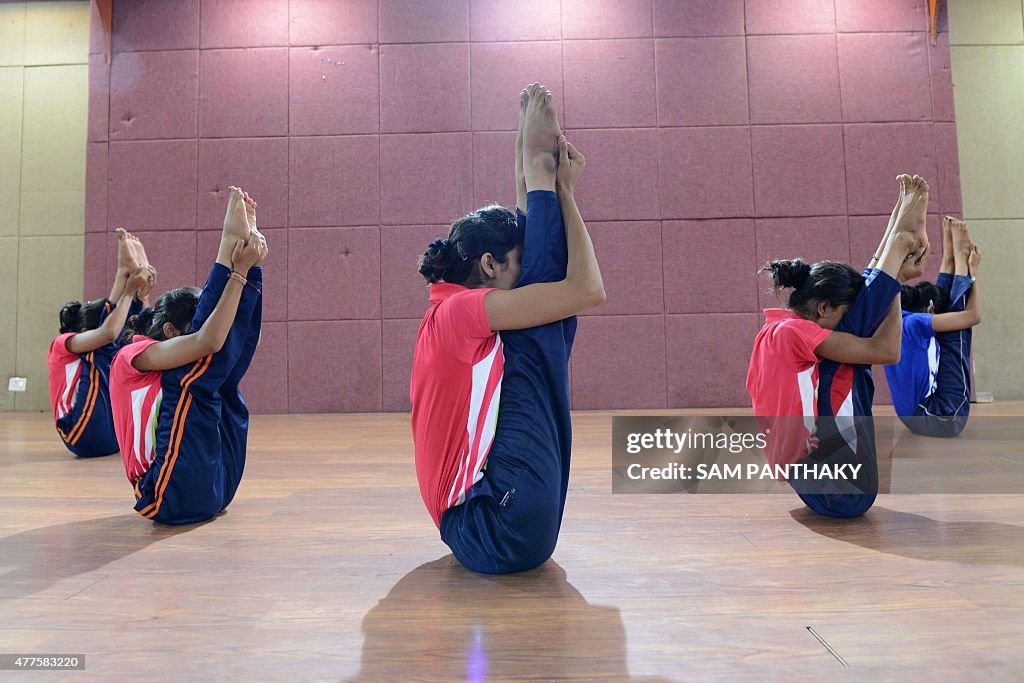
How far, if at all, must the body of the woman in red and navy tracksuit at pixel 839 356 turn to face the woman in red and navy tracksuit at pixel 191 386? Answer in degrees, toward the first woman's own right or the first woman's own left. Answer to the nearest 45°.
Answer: approximately 135° to the first woman's own right

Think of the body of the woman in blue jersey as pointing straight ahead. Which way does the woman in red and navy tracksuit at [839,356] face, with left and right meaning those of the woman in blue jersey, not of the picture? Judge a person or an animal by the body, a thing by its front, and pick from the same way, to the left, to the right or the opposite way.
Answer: the same way

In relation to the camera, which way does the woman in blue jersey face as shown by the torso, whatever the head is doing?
to the viewer's right

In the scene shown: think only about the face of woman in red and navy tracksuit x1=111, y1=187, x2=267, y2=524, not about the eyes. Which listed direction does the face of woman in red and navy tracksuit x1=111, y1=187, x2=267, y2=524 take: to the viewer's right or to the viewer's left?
to the viewer's right

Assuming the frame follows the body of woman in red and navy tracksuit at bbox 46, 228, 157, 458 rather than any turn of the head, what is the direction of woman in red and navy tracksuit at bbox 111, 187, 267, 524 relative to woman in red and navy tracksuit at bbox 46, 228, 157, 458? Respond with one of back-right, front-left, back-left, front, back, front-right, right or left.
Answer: right

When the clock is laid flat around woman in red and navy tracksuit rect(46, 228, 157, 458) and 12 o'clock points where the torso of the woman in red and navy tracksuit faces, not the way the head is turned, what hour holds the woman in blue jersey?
The woman in blue jersey is roughly at 1 o'clock from the woman in red and navy tracksuit.

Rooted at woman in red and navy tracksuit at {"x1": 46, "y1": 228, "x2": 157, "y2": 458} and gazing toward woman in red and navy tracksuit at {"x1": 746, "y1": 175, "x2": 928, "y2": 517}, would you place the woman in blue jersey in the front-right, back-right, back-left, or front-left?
front-left

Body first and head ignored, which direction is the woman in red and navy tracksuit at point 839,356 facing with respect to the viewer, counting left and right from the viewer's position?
facing to the right of the viewer

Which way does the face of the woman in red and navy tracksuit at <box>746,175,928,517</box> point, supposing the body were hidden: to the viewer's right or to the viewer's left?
to the viewer's right

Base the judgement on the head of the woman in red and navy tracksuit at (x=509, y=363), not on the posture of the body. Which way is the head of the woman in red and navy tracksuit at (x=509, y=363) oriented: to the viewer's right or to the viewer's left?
to the viewer's right

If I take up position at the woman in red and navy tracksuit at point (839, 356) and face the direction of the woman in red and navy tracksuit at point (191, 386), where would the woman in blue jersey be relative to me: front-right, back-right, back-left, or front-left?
back-right

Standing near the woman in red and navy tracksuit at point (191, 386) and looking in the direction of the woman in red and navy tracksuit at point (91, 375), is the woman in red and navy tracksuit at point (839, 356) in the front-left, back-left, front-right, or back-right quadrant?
back-right

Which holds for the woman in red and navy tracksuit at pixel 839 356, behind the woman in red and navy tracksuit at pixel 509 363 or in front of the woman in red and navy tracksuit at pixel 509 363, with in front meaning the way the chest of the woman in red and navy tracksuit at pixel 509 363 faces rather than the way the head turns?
in front
